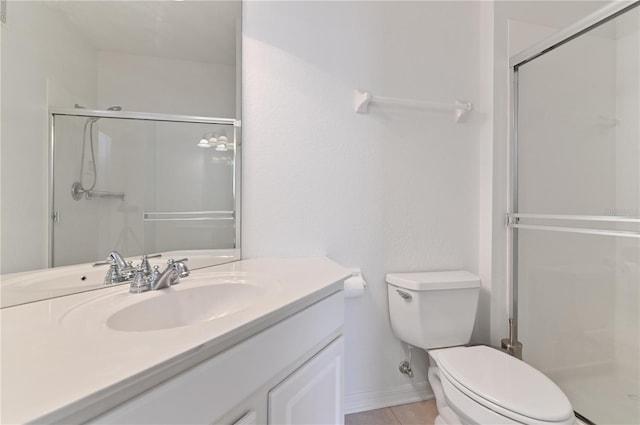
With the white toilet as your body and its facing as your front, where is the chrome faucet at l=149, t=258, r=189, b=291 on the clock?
The chrome faucet is roughly at 3 o'clock from the white toilet.

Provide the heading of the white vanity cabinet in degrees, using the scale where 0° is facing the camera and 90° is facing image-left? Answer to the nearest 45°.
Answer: approximately 315°

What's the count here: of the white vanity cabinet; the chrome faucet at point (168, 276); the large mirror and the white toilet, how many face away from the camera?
0

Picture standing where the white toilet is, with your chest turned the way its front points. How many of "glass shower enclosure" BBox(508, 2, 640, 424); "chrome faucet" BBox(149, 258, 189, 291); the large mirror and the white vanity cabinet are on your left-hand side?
1

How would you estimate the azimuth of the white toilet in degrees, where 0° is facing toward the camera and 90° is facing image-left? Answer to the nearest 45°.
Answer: approximately 315°

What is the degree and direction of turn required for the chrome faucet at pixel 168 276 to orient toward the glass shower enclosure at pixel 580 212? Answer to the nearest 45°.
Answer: approximately 45° to its left

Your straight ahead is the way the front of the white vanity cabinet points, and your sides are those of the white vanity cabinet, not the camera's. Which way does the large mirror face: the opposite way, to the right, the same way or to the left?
the same way

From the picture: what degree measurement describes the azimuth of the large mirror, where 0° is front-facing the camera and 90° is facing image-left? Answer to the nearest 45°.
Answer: approximately 315°

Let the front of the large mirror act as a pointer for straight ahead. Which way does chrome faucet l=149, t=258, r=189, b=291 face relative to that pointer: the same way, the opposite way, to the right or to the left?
the same way

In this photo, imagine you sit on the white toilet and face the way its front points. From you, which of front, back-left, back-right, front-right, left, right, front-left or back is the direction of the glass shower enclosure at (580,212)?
left

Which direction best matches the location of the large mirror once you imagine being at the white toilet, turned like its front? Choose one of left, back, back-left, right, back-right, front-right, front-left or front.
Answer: right

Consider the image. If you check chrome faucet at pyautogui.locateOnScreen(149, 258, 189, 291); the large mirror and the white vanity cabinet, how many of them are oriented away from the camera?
0

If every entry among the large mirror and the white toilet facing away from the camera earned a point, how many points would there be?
0
